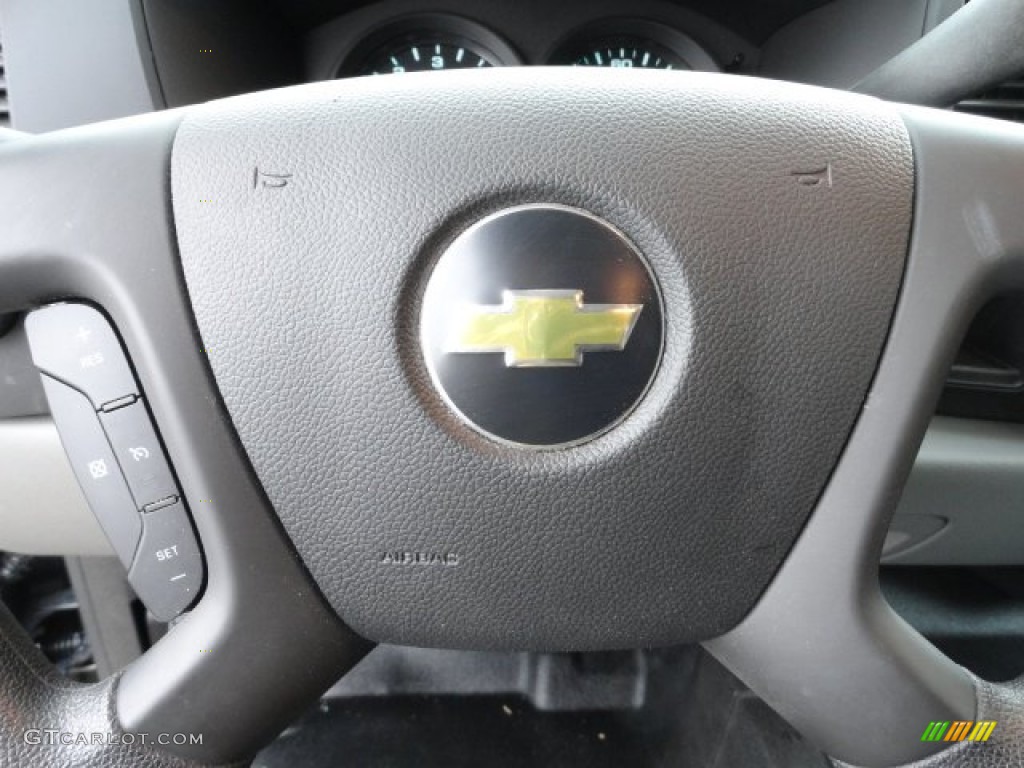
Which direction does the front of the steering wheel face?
toward the camera

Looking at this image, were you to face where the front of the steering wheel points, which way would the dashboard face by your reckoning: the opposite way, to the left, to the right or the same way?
the same way

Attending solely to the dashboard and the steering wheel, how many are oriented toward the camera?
2

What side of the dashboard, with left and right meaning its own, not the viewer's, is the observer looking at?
front

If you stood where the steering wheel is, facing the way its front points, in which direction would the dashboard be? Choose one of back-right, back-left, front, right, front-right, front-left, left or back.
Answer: back

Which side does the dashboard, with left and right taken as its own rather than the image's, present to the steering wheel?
front
